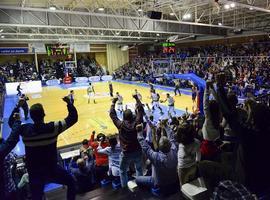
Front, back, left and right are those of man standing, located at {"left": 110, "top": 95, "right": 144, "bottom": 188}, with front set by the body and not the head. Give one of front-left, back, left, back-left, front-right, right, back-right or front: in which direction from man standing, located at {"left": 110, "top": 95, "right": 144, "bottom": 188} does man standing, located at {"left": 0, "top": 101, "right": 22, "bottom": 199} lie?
back-left

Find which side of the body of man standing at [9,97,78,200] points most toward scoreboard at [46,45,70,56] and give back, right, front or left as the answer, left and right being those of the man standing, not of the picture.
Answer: front

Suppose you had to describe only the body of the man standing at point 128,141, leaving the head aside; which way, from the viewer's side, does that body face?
away from the camera

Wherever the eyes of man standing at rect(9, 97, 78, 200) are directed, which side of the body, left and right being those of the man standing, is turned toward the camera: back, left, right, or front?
back

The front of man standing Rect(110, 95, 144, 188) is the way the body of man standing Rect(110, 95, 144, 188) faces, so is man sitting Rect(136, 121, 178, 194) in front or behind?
behind

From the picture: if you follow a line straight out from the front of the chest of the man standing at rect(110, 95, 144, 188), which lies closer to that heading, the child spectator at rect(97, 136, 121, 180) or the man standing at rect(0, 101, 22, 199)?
the child spectator

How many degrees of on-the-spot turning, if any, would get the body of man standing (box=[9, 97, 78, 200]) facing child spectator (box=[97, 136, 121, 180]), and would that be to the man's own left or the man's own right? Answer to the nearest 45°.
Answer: approximately 45° to the man's own right

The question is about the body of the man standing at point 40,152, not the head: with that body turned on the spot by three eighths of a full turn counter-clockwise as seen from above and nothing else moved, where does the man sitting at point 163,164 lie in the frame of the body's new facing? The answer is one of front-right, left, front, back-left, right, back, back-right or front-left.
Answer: back-left

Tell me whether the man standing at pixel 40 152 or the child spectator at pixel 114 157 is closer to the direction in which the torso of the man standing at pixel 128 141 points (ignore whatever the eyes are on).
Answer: the child spectator

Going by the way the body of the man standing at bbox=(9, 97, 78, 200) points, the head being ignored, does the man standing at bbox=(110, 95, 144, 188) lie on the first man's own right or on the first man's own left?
on the first man's own right

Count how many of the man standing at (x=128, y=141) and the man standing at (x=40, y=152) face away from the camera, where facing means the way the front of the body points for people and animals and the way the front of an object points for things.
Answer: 2

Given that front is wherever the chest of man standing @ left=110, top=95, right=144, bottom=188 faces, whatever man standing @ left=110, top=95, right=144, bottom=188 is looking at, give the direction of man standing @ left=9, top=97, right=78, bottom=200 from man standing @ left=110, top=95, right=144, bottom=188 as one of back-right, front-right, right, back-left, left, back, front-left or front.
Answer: back-left
